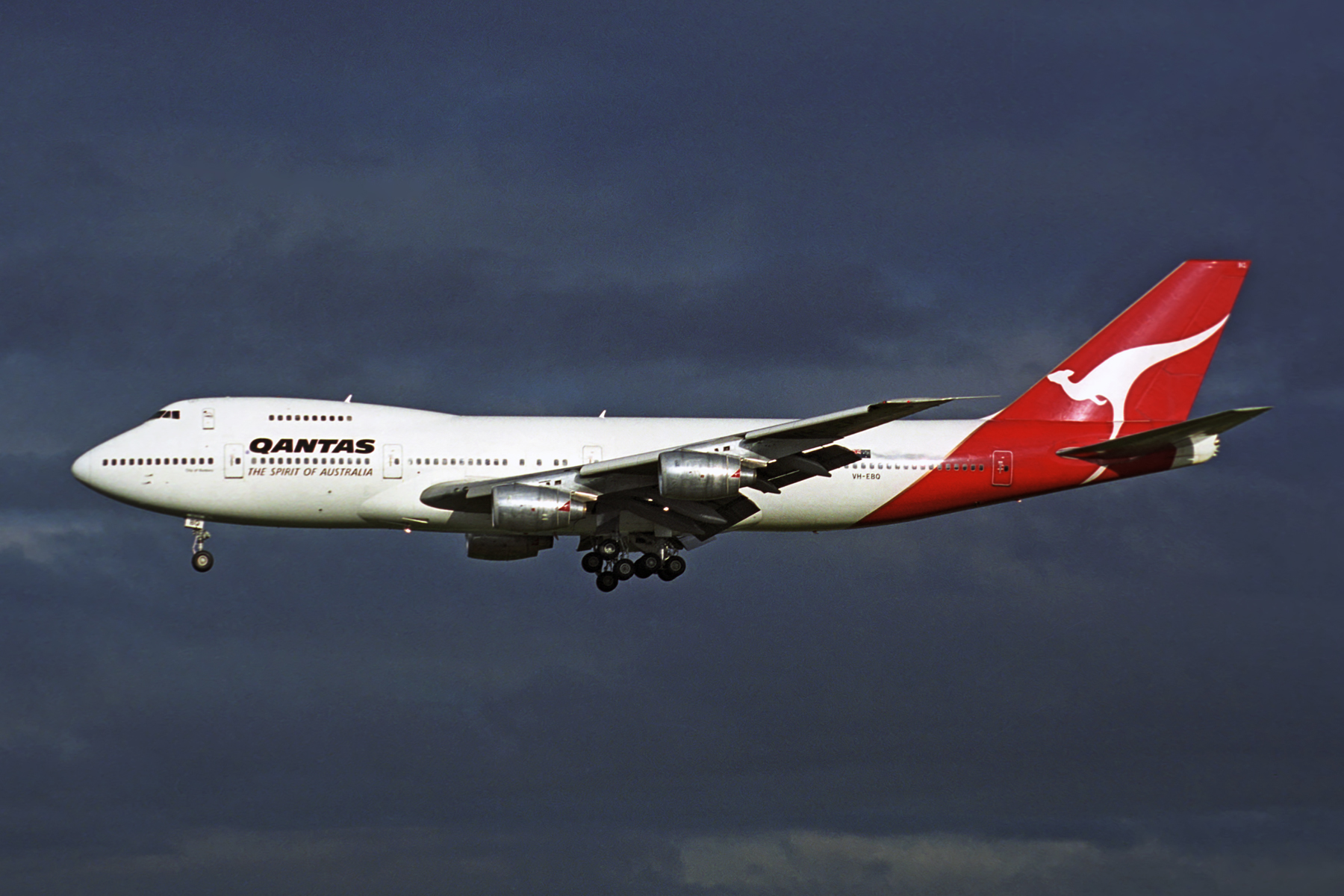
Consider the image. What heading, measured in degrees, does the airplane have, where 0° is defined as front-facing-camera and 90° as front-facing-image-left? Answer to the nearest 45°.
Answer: approximately 90°
